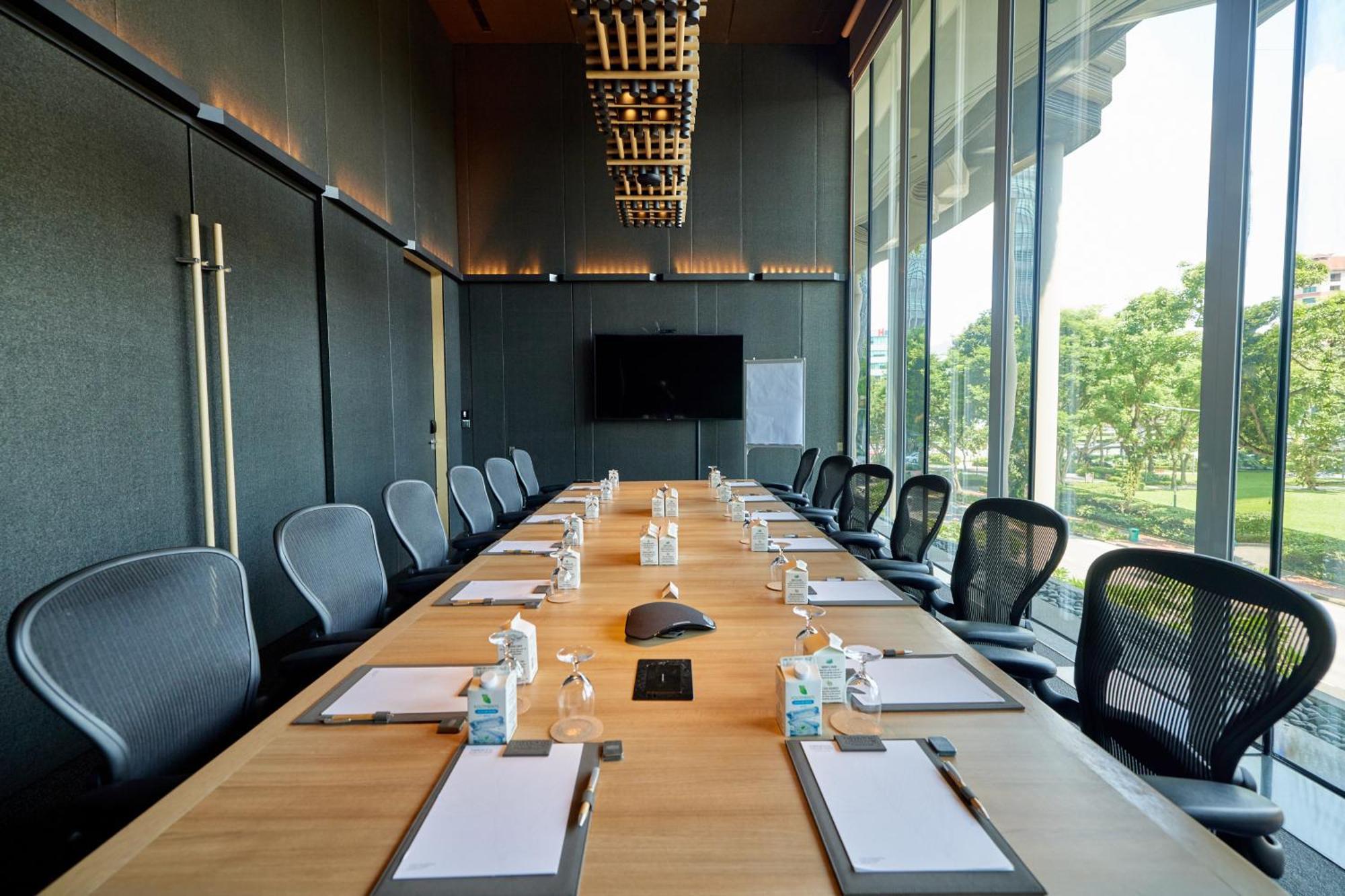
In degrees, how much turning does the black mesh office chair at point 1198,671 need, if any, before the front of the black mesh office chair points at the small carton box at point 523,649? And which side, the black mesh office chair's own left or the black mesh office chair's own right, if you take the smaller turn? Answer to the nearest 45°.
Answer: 0° — it already faces it

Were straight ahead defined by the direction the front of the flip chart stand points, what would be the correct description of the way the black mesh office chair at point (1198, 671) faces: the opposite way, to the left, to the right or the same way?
to the right

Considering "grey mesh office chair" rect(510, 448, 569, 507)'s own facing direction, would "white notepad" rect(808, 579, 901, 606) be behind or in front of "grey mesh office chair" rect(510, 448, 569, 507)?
in front

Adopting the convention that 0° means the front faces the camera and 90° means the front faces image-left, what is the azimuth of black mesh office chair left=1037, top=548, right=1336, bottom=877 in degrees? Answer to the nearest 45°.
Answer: approximately 45°

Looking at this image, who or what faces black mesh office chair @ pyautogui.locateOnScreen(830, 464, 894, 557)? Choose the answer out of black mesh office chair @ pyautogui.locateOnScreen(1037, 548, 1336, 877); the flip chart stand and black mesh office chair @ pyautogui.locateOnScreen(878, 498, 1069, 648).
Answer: the flip chart stand

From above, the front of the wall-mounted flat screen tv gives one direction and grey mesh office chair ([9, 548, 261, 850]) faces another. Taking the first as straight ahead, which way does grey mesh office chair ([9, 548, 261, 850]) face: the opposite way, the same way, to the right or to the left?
to the left

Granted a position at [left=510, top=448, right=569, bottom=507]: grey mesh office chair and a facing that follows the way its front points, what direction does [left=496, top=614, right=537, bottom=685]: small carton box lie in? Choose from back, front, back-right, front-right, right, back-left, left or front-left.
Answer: front-right

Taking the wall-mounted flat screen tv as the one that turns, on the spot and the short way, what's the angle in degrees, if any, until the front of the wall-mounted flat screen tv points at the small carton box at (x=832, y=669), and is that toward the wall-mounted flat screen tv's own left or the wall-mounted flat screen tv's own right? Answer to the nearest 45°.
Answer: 0° — it already faces it

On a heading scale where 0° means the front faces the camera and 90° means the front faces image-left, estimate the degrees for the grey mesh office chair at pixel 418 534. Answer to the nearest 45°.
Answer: approximately 315°

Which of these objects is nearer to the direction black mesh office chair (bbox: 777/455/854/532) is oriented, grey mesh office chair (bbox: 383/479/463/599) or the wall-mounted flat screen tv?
the grey mesh office chair

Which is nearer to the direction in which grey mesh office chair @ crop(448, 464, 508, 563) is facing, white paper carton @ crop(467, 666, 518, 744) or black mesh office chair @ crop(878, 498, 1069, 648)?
the black mesh office chair

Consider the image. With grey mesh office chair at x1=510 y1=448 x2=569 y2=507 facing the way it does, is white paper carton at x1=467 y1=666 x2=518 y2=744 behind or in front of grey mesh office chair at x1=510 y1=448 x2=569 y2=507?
in front

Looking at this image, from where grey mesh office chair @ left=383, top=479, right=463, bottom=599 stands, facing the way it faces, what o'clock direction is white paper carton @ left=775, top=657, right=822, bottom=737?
The white paper carton is roughly at 1 o'clock from the grey mesh office chair.
